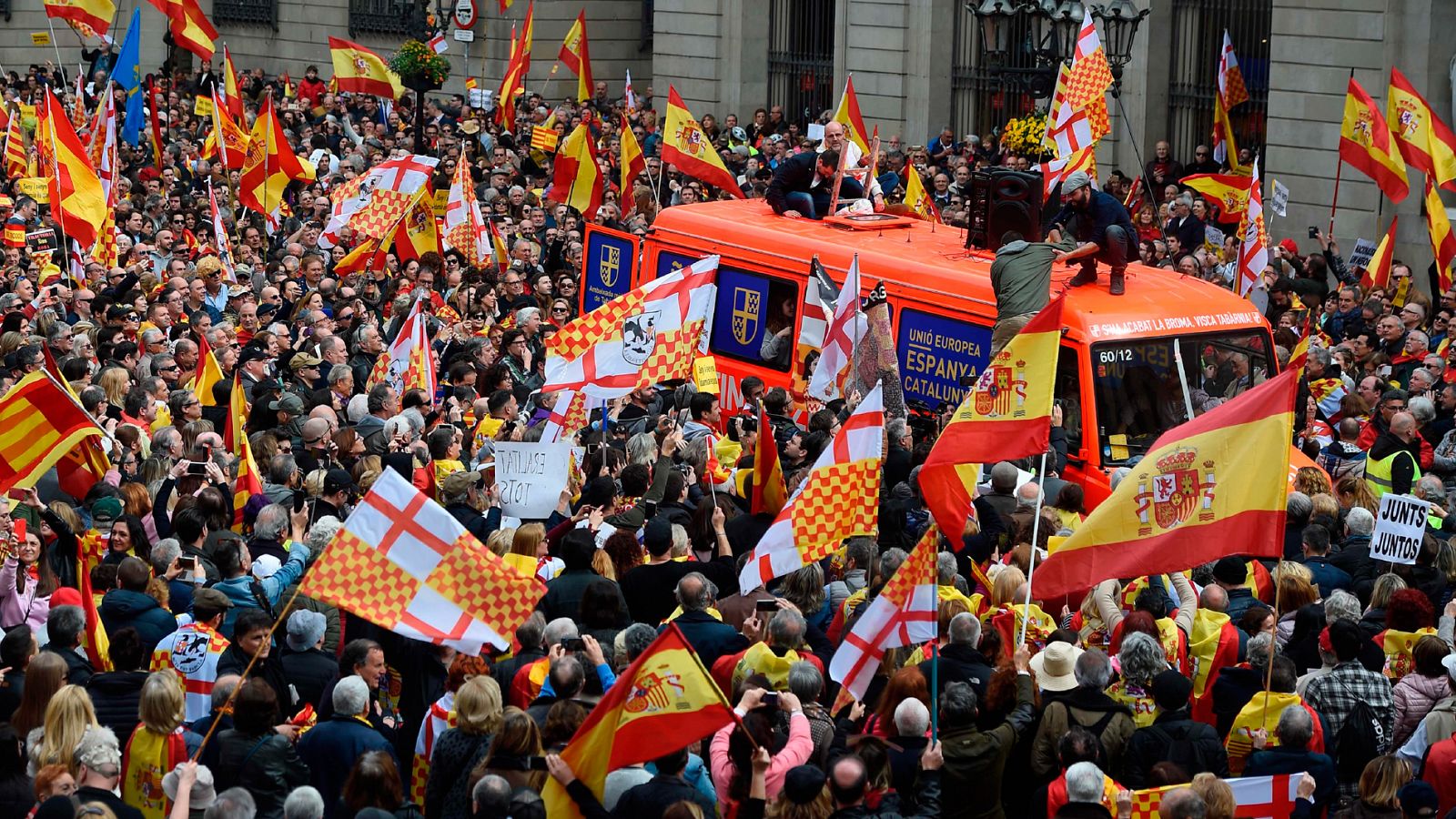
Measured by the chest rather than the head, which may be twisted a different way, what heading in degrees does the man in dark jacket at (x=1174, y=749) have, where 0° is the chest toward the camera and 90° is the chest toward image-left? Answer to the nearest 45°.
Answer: approximately 180°

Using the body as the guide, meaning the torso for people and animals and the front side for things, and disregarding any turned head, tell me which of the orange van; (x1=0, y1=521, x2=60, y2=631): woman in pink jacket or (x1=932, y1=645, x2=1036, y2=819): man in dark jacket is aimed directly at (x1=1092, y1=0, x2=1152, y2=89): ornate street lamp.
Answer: the man in dark jacket

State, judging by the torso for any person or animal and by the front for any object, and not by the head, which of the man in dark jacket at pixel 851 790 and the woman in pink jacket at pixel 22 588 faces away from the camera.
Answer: the man in dark jacket

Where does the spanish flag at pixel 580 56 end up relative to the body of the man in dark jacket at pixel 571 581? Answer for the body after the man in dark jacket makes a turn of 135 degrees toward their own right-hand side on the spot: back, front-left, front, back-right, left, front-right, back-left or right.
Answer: back-left

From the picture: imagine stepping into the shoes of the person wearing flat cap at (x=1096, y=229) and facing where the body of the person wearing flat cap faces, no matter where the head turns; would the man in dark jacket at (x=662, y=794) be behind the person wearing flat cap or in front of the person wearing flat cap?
in front

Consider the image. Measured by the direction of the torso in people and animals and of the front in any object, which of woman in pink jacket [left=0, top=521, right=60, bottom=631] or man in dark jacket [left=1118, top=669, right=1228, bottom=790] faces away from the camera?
the man in dark jacket

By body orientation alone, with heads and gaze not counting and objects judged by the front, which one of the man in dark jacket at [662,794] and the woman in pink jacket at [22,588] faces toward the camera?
the woman in pink jacket

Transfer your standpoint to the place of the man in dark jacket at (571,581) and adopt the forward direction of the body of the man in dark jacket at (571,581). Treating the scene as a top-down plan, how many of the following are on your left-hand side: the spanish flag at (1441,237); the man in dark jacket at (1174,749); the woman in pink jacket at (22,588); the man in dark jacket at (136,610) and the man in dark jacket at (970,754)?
2

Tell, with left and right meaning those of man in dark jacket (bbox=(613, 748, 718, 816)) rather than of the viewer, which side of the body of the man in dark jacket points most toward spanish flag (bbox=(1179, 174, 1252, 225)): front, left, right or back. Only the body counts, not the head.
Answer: front

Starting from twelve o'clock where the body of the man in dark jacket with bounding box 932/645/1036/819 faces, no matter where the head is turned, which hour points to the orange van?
The orange van is roughly at 12 o'clock from the man in dark jacket.

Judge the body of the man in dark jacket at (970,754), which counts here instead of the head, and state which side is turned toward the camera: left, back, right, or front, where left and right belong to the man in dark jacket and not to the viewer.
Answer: back

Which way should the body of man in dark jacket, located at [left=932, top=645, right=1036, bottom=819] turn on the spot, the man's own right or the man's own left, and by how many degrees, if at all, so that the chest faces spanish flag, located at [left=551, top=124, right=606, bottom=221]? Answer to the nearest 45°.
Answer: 0° — they already face it

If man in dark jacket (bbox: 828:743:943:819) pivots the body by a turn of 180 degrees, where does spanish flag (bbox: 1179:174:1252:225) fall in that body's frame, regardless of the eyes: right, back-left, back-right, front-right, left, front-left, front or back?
back

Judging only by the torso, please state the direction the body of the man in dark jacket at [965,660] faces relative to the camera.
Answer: away from the camera

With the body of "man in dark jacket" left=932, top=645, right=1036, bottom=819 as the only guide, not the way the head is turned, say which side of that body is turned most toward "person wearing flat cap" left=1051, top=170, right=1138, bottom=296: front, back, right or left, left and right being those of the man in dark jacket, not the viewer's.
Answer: front

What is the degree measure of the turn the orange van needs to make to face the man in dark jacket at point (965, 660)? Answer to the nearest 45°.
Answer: approximately 45° to its right

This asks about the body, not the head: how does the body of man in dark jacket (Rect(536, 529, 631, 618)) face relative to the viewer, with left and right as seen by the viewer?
facing away from the viewer

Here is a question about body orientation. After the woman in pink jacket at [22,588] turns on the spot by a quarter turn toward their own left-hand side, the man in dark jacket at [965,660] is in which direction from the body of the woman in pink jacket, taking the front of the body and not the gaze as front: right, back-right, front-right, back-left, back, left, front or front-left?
front-right

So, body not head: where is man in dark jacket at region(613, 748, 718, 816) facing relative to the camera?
away from the camera

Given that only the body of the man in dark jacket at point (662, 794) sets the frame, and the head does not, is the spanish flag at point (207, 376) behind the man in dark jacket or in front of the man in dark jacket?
in front
